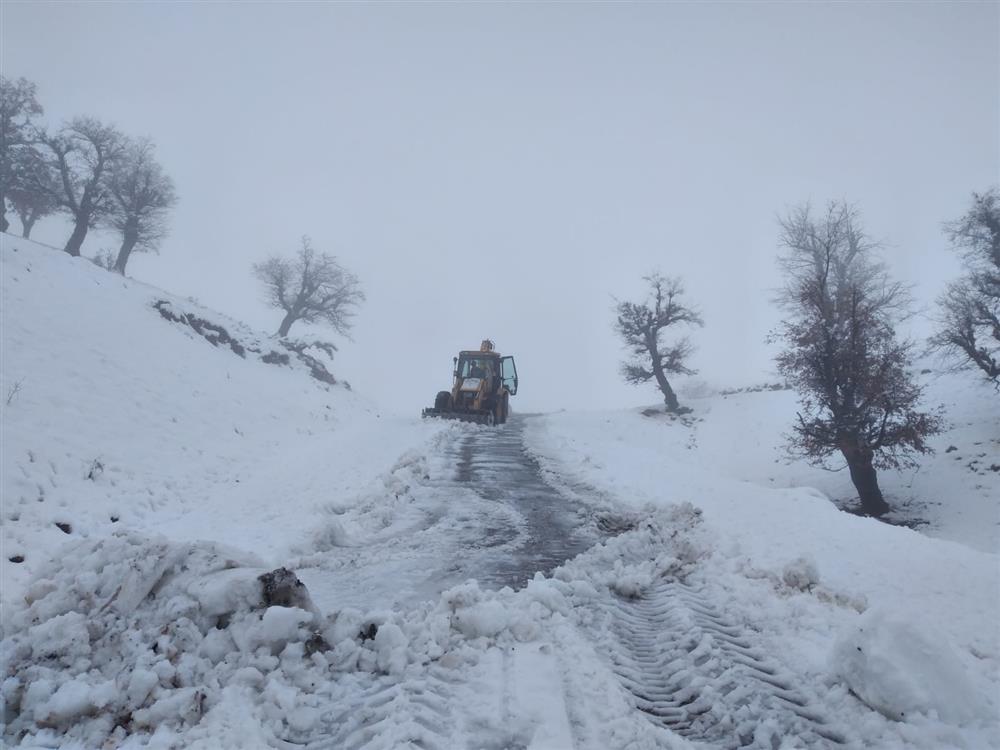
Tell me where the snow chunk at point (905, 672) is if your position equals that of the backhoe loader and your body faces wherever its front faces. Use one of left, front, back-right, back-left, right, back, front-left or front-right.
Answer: front-left

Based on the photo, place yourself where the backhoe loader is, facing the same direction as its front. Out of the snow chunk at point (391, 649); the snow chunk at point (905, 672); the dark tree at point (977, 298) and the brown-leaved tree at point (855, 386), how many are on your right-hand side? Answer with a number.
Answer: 0

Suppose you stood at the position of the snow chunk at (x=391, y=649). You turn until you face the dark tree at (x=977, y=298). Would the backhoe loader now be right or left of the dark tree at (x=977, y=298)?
left

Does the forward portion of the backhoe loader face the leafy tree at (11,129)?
no

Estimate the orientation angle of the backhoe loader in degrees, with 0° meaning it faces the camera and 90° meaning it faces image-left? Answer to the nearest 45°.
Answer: approximately 45°

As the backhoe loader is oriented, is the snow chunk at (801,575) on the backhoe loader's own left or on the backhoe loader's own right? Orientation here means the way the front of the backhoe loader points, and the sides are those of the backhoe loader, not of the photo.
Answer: on the backhoe loader's own left

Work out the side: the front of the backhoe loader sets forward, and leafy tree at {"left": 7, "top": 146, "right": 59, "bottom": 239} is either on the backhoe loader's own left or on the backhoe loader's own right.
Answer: on the backhoe loader's own right

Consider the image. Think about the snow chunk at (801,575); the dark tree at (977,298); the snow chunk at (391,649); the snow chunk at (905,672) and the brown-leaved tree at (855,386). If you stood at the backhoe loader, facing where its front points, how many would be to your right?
0

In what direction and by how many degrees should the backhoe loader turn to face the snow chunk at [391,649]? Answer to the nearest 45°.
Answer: approximately 45° to its left

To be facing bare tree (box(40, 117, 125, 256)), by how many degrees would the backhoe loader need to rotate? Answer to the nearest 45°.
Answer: approximately 45° to its right

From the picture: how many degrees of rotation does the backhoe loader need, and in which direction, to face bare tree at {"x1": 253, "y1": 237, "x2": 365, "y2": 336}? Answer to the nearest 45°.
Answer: approximately 90° to its right

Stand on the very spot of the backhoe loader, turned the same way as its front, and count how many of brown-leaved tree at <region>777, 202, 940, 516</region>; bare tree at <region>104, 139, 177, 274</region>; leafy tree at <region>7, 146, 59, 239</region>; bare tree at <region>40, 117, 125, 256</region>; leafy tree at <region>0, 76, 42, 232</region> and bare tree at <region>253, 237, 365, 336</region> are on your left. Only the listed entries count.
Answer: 1

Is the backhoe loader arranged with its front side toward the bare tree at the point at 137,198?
no

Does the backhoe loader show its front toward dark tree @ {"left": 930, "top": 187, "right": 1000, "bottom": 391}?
no

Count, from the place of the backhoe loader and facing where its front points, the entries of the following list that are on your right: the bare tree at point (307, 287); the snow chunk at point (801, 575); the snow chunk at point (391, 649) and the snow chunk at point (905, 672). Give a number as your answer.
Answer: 1

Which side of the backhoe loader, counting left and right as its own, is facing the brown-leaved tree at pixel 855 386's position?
left
